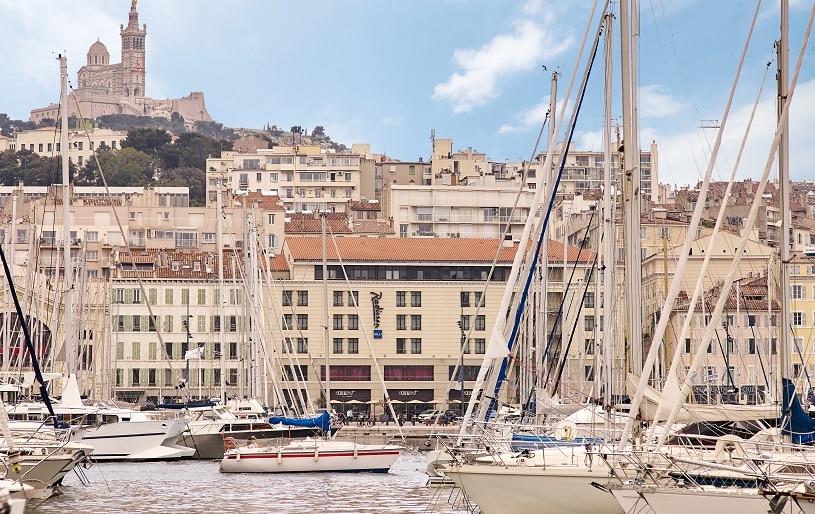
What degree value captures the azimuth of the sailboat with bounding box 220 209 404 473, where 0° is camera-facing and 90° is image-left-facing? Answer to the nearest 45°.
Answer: approximately 270°
